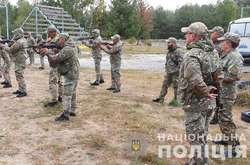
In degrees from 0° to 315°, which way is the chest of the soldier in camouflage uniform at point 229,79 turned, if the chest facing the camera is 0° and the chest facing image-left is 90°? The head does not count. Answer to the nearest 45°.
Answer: approximately 90°

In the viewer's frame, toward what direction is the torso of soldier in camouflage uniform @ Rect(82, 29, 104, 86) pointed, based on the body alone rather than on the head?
to the viewer's left

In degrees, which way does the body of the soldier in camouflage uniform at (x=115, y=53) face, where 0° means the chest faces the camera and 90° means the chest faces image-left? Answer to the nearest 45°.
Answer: approximately 90°

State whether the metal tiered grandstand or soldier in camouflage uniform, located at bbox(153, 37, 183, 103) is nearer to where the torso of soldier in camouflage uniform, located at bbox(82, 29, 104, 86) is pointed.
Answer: the metal tiered grandstand

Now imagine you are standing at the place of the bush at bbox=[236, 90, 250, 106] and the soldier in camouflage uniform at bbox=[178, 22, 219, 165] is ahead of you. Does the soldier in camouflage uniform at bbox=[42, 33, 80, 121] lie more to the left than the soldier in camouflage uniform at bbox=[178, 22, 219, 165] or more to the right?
right

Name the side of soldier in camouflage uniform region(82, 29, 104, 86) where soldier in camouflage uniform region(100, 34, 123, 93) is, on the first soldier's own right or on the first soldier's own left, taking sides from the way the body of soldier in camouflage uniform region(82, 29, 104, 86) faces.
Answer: on the first soldier's own left

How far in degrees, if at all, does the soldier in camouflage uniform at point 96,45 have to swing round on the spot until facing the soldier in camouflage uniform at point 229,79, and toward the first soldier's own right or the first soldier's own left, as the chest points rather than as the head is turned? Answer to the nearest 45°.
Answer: approximately 90° to the first soldier's own left

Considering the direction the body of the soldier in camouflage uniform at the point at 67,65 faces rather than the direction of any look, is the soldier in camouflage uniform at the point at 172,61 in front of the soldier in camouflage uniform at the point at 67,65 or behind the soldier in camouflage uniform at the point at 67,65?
behind

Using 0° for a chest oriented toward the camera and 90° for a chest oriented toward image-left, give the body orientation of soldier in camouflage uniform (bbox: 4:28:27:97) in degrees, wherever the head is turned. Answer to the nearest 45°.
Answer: approximately 90°

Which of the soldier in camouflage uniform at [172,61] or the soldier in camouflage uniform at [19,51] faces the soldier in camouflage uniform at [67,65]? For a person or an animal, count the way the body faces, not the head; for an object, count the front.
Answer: the soldier in camouflage uniform at [172,61]

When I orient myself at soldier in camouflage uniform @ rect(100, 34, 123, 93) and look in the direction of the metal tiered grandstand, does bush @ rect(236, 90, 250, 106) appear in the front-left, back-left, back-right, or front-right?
back-right
